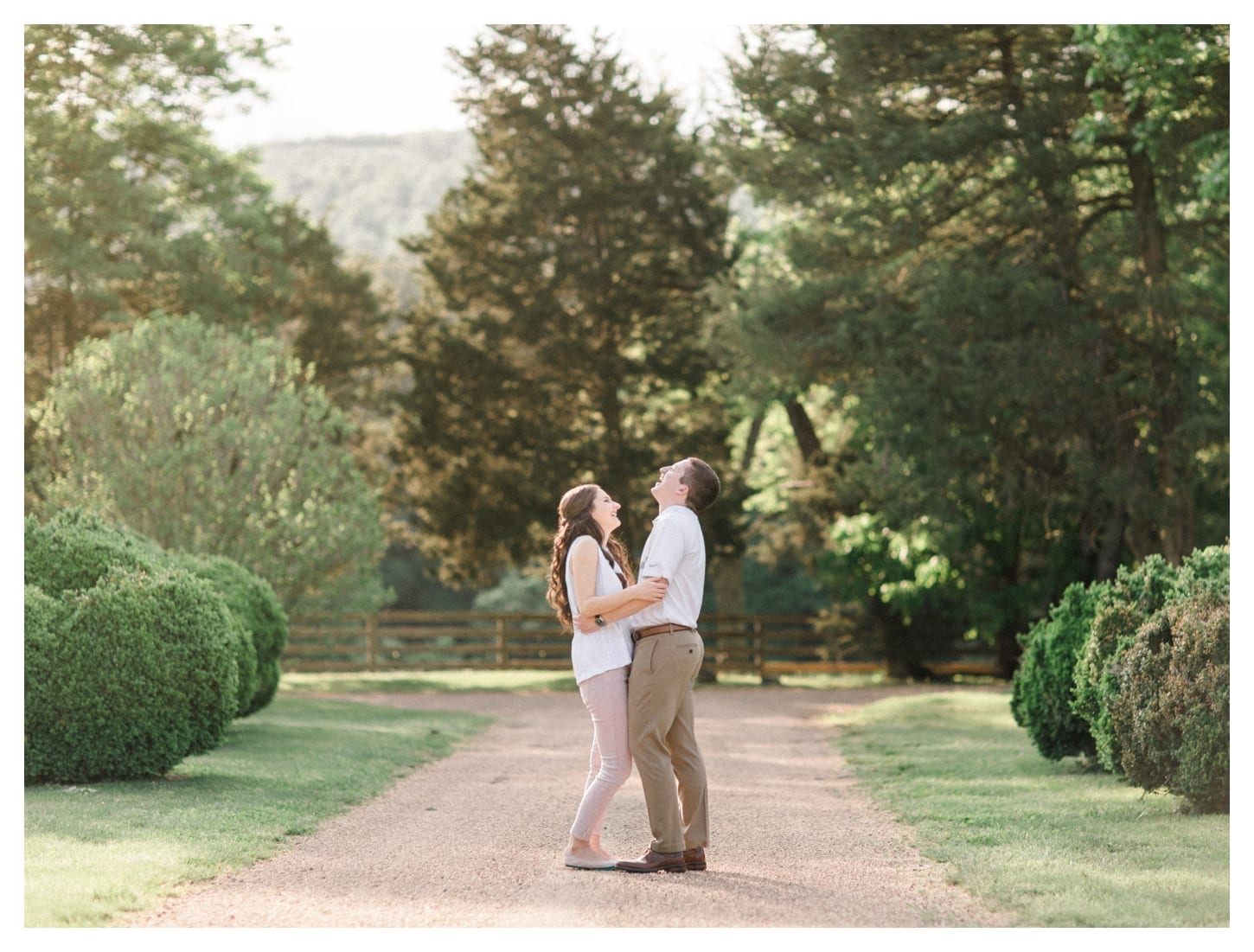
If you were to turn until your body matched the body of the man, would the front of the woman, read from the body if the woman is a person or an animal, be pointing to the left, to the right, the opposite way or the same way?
the opposite way

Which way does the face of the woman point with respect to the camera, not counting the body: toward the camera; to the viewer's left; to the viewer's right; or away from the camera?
to the viewer's right

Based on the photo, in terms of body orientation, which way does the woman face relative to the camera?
to the viewer's right

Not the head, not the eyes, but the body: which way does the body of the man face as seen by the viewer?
to the viewer's left

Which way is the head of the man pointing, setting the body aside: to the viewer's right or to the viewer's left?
to the viewer's left

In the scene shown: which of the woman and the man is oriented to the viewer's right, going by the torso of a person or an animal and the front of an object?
the woman

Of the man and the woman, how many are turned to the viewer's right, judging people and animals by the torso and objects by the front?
1
